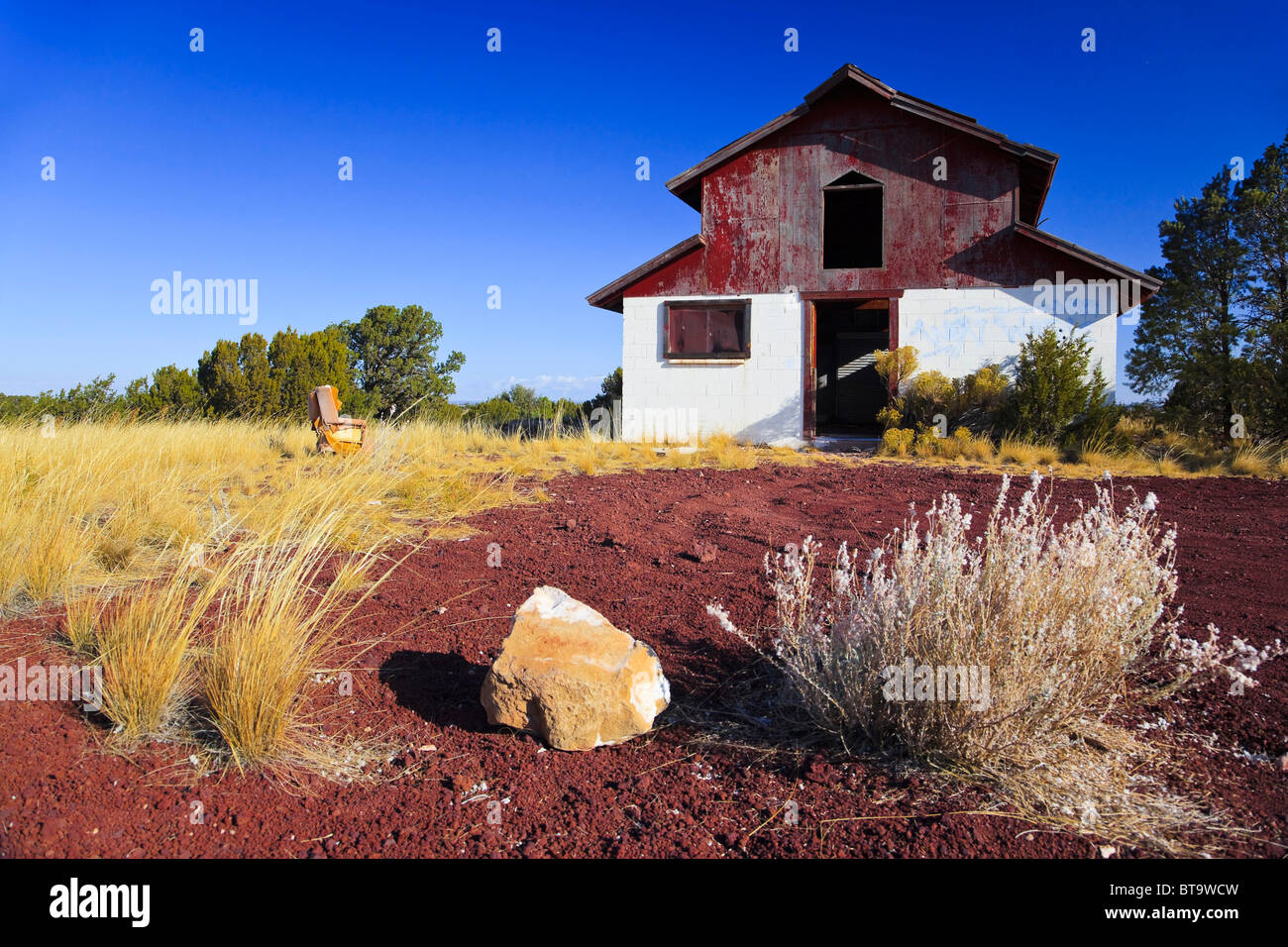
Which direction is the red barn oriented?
toward the camera

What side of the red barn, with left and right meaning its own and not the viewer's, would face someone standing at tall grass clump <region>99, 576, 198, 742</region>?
front

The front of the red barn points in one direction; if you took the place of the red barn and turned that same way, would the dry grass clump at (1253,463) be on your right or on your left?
on your left

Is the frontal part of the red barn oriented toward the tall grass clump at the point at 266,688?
yes

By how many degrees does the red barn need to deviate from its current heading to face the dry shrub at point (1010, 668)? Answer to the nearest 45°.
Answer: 0° — it already faces it

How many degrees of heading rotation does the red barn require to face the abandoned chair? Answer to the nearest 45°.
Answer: approximately 45° to its right
